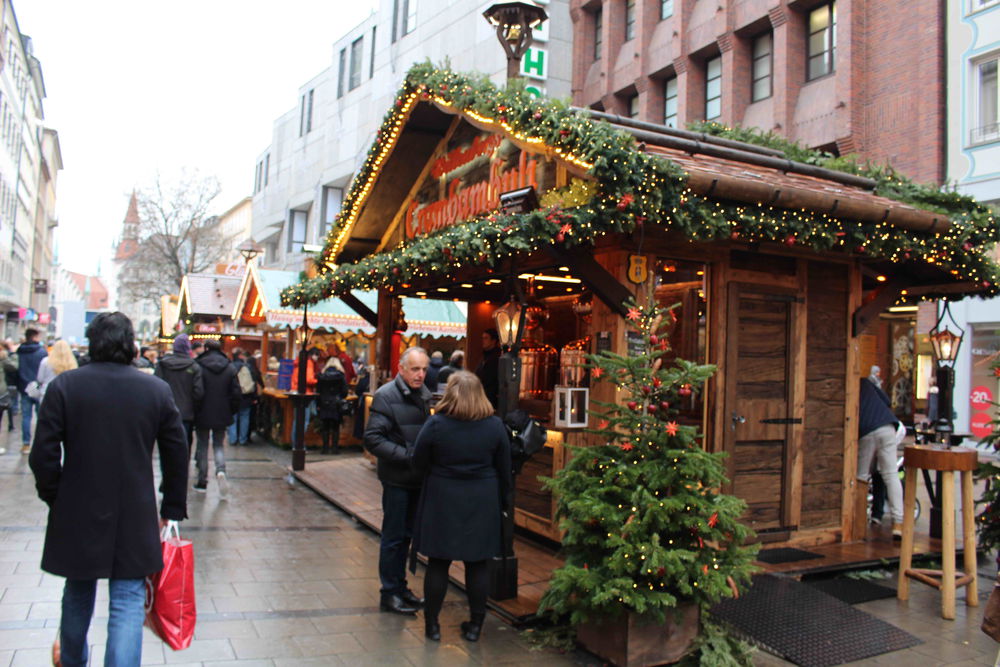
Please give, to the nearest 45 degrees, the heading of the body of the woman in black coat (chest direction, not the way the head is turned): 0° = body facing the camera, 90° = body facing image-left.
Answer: approximately 180°

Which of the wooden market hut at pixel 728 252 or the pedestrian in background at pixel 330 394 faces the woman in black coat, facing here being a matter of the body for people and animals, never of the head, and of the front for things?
the wooden market hut

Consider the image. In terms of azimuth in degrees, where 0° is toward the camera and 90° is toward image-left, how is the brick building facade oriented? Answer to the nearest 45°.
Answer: approximately 45°

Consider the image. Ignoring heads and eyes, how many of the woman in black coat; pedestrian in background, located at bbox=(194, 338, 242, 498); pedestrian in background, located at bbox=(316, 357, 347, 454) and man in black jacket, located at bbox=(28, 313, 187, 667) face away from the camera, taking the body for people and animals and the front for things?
4

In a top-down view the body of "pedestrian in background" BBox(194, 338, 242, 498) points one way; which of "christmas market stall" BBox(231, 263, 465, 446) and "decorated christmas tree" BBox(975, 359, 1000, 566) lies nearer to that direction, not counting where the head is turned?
the christmas market stall

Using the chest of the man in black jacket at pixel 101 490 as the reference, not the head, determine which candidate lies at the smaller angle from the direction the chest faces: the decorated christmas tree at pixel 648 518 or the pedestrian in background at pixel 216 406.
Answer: the pedestrian in background

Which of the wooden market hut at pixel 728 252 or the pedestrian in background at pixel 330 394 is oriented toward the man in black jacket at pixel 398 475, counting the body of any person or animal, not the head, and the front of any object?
the wooden market hut

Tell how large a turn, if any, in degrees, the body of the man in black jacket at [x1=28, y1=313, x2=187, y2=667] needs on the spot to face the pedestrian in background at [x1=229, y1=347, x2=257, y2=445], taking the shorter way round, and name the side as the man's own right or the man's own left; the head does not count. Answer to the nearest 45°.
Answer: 0° — they already face them

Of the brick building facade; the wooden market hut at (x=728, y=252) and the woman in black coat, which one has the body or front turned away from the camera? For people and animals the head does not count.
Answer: the woman in black coat

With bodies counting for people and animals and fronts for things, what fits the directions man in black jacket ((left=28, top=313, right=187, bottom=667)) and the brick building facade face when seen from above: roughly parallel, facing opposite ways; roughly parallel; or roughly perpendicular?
roughly perpendicular

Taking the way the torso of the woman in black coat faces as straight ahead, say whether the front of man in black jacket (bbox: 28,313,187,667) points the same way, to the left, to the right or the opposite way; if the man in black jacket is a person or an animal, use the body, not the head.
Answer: the same way

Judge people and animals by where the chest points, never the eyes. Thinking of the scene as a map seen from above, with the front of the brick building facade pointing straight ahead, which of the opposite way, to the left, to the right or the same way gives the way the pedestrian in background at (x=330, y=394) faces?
to the right

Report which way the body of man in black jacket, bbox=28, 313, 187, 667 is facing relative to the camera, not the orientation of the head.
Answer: away from the camera

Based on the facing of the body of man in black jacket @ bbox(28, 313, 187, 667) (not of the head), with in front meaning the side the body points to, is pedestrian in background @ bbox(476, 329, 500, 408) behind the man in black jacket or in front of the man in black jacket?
in front

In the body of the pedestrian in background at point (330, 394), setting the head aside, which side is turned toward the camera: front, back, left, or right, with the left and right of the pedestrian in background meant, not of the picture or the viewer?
back

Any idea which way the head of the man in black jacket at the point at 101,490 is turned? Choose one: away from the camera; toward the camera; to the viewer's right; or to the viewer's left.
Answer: away from the camera

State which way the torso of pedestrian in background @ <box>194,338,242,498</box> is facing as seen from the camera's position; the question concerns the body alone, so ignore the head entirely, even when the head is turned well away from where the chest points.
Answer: away from the camera

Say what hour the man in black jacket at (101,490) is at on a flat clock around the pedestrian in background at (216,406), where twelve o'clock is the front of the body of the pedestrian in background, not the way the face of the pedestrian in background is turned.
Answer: The man in black jacket is roughly at 6 o'clock from the pedestrian in background.
